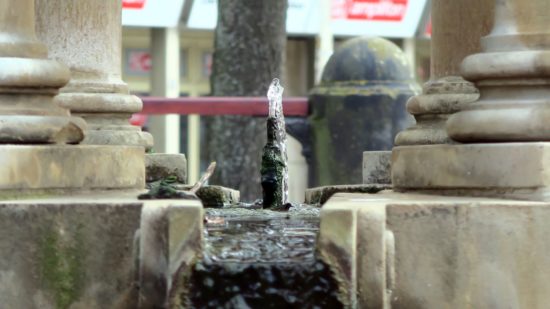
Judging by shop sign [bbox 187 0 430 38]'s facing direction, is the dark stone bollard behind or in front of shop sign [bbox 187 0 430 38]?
in front

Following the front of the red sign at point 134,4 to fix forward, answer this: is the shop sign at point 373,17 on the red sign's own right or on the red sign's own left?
on the red sign's own left

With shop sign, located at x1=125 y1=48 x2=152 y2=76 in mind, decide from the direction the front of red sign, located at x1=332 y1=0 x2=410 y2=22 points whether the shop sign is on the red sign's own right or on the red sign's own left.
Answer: on the red sign's own right

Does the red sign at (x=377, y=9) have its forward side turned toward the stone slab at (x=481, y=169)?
yes

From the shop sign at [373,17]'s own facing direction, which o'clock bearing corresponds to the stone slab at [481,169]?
The stone slab is roughly at 12 o'clock from the shop sign.

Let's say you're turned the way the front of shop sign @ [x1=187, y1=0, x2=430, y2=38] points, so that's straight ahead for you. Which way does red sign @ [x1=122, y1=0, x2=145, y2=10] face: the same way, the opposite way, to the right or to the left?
the same way

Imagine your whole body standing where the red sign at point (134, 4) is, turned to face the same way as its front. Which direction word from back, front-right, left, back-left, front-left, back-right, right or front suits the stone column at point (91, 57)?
front

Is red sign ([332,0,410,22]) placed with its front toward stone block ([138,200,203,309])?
yes

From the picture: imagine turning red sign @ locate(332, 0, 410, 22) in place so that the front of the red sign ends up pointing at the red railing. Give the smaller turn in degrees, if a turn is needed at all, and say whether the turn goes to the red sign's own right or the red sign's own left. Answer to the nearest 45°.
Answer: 0° — it already faces it

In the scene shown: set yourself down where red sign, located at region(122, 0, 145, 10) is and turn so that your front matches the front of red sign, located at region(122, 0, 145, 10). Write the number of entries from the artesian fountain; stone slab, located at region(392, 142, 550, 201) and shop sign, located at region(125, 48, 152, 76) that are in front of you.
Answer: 2

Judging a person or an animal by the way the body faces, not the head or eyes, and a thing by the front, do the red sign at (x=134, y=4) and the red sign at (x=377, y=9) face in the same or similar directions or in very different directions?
same or similar directions

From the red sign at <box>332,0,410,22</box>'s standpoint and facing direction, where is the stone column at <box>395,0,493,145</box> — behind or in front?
in front

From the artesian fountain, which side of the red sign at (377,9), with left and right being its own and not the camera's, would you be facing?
front

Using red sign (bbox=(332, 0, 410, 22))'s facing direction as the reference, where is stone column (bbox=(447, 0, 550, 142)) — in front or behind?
in front

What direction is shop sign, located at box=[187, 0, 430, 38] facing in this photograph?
toward the camera
